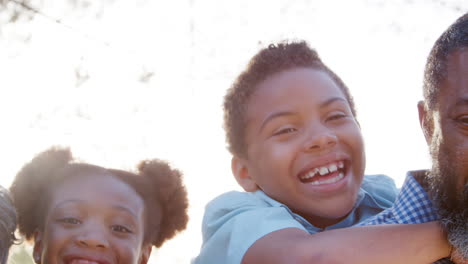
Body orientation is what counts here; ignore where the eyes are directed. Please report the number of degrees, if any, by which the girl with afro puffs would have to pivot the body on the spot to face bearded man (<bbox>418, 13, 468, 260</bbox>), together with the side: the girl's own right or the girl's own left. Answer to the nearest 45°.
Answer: approximately 45° to the girl's own left

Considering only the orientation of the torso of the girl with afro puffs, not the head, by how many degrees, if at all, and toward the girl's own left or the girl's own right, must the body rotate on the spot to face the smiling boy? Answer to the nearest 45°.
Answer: approximately 45° to the girl's own left

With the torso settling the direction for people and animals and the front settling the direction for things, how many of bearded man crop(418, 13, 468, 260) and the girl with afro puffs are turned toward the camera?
2

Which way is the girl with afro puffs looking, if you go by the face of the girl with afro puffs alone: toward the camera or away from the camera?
toward the camera

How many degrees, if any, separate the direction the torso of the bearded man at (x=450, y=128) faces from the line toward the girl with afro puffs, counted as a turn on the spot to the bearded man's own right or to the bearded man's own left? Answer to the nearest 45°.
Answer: approximately 90° to the bearded man's own right

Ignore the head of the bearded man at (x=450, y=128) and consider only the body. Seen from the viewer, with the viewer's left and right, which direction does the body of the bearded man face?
facing the viewer

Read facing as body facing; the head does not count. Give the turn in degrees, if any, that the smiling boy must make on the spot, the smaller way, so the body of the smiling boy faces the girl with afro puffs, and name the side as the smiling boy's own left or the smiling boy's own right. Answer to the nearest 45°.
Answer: approximately 135° to the smiling boy's own right

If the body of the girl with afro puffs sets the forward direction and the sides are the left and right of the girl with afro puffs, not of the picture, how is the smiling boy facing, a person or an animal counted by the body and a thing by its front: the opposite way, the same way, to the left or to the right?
the same way

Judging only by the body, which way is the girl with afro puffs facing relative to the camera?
toward the camera
